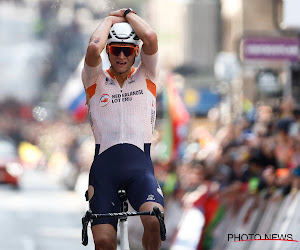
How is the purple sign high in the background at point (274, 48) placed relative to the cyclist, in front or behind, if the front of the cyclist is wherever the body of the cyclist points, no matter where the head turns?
behind

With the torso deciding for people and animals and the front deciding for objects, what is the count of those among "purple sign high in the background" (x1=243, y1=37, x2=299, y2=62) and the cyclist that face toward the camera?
2

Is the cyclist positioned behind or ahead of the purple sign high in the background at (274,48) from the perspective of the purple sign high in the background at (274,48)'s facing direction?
ahead

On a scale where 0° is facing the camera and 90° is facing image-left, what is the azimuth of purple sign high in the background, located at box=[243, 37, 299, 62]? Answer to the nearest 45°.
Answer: approximately 0°

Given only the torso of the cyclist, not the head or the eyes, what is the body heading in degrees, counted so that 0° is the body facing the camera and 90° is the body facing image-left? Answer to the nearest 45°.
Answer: approximately 0°
